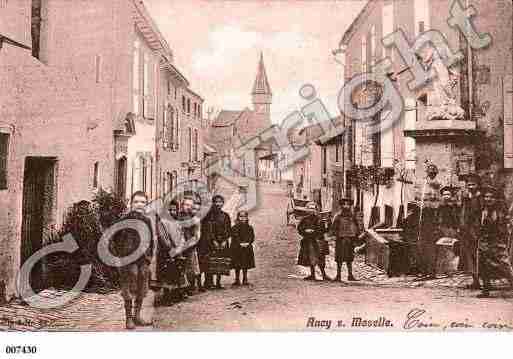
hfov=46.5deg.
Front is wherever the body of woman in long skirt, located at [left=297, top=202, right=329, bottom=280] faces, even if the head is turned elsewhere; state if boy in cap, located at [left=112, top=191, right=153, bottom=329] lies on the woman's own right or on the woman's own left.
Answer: on the woman's own right

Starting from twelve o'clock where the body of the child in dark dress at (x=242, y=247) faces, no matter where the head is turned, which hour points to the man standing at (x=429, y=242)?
The man standing is roughly at 9 o'clock from the child in dark dress.

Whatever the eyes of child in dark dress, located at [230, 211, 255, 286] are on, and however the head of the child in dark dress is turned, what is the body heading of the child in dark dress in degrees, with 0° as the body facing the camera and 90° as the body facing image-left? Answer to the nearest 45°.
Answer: approximately 0°

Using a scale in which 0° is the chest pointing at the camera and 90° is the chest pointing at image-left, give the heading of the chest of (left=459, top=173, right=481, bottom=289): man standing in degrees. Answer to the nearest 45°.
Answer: approximately 45°

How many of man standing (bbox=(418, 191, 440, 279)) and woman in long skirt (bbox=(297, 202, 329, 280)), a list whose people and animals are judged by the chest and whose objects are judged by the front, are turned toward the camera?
2
